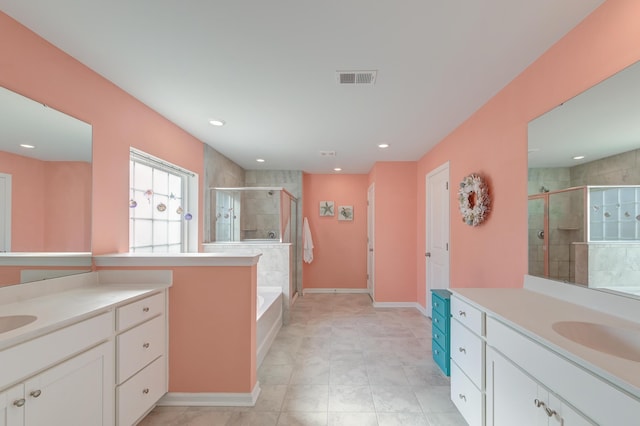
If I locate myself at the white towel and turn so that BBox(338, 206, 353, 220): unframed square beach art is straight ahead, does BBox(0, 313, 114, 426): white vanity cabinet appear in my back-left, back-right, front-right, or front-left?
back-right

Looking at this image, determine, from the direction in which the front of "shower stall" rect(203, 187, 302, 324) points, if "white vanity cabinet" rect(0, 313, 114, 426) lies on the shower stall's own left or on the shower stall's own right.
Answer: on the shower stall's own right

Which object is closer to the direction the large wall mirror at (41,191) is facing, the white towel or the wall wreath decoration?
the wall wreath decoration

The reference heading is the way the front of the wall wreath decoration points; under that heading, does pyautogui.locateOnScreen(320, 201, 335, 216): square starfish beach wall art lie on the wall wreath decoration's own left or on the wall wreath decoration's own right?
on the wall wreath decoration's own right

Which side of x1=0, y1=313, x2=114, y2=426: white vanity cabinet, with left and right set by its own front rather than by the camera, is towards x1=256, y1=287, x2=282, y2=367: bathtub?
left

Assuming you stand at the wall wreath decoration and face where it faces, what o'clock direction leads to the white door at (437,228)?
The white door is roughly at 4 o'clock from the wall wreath decoration.
